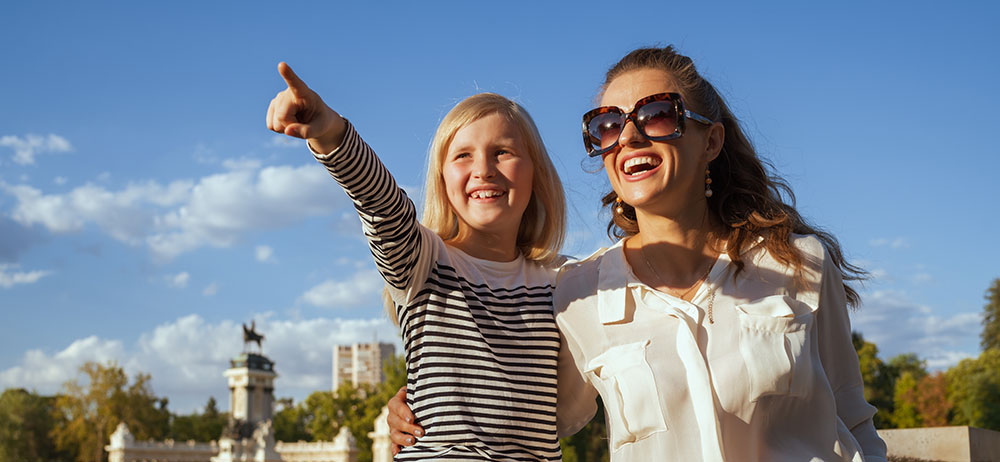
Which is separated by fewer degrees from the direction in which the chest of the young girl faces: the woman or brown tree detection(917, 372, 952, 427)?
the woman

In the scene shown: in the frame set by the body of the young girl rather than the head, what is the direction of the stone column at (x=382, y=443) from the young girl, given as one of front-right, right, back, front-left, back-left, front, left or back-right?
back

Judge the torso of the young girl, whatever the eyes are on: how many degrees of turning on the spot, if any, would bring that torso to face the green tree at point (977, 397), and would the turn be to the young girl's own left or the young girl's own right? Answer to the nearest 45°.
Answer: approximately 135° to the young girl's own left

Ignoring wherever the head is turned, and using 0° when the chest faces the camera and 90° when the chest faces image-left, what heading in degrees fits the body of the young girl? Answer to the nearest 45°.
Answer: approximately 0°

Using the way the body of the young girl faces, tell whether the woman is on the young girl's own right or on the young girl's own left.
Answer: on the young girl's own left

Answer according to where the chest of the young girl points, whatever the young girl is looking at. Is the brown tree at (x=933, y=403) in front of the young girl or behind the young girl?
behind
